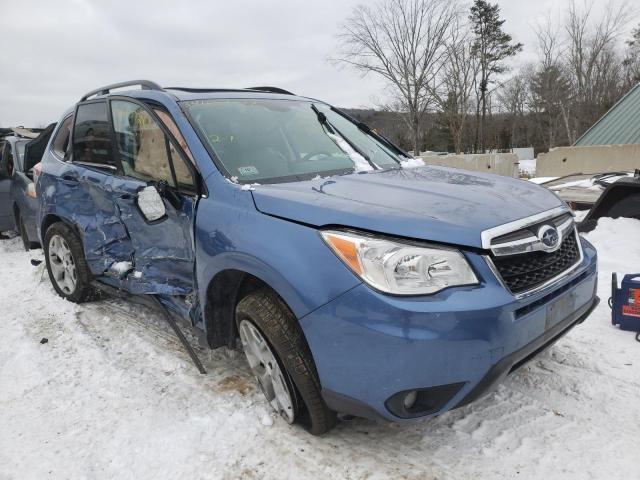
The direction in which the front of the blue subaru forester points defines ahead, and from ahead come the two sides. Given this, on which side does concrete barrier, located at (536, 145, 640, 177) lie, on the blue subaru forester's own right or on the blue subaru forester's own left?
on the blue subaru forester's own left

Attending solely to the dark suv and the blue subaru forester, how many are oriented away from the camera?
0

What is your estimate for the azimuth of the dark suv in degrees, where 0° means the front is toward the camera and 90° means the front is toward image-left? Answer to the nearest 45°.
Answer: approximately 315°

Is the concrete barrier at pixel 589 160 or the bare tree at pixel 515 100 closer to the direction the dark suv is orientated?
the concrete barrier

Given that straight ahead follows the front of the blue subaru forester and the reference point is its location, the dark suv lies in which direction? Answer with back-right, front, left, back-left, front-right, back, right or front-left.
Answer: back

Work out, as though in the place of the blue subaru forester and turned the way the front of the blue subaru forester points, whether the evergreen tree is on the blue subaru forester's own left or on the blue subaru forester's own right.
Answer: on the blue subaru forester's own left

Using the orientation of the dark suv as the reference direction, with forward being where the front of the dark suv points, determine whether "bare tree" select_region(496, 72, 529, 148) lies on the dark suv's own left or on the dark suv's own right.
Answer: on the dark suv's own left

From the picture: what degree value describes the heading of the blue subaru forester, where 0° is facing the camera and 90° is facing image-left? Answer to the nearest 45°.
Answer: approximately 315°

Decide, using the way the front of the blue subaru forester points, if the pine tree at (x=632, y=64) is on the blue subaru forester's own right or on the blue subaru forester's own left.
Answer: on the blue subaru forester's own left

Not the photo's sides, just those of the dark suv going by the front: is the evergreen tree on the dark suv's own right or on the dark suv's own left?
on the dark suv's own left
